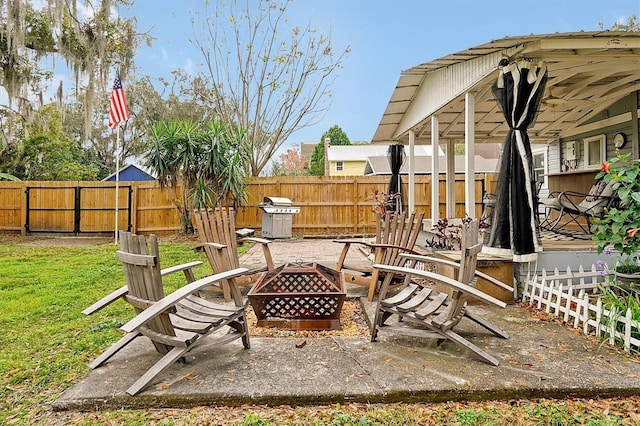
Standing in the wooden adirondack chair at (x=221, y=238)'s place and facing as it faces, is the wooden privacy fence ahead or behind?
behind

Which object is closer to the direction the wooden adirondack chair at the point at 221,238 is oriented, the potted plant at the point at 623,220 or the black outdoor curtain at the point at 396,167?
the potted plant

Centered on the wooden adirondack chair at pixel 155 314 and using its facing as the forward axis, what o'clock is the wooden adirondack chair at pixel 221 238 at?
the wooden adirondack chair at pixel 221 238 is roughly at 11 o'clock from the wooden adirondack chair at pixel 155 314.

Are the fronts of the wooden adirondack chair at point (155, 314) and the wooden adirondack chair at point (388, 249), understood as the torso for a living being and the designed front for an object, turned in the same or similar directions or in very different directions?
very different directions

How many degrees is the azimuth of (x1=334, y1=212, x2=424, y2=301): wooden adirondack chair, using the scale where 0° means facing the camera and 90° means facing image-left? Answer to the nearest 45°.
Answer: approximately 45°

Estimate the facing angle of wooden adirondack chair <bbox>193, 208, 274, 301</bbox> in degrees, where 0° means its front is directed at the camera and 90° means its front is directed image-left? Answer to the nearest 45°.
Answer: approximately 315°

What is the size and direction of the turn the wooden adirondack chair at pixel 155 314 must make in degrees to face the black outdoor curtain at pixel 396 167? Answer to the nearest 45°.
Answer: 0° — it already faces it

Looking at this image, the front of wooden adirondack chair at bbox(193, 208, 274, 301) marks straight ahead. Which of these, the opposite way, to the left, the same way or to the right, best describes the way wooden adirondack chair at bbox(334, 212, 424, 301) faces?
to the right
